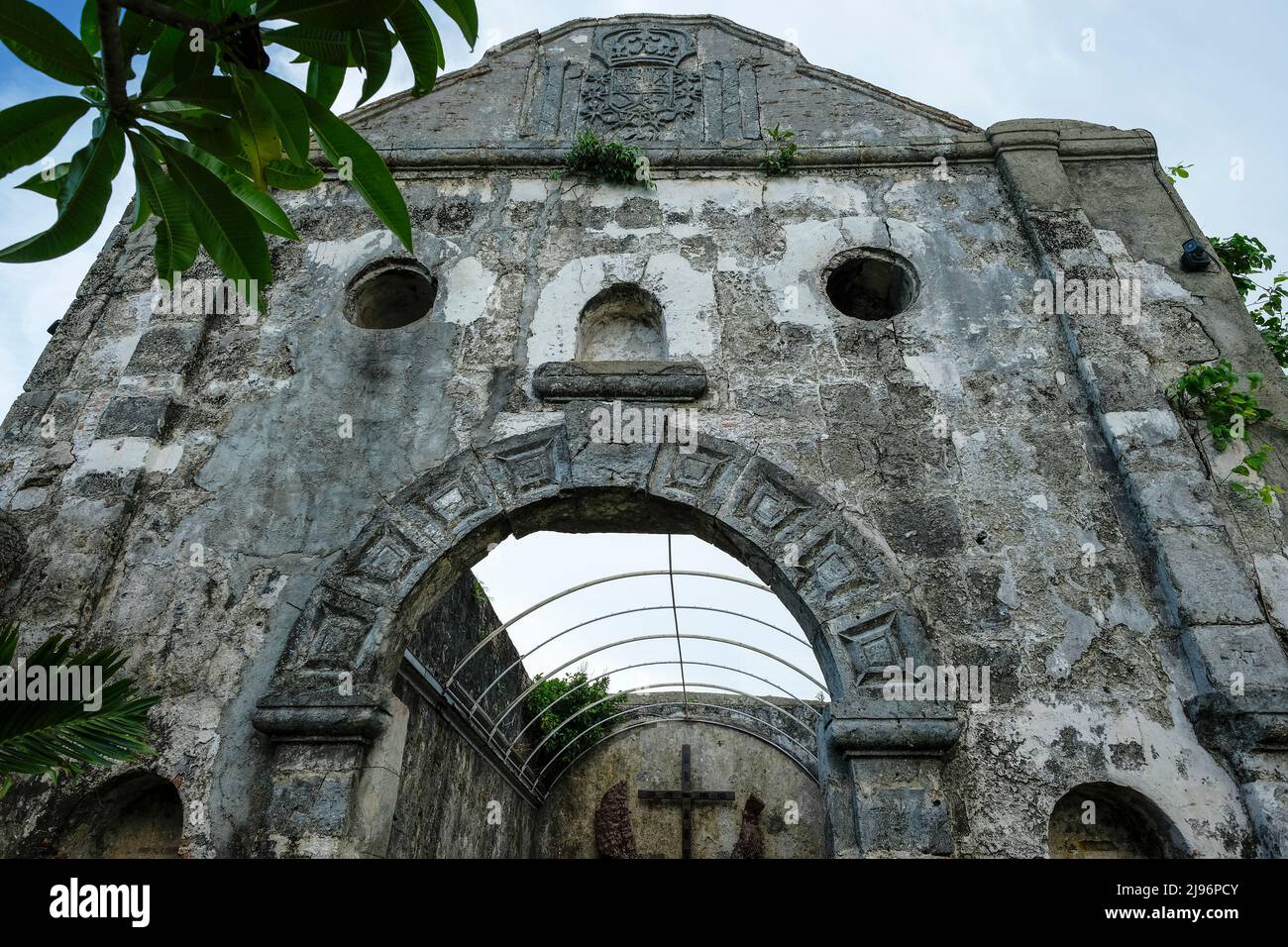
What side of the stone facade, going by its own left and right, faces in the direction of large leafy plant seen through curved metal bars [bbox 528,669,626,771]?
back

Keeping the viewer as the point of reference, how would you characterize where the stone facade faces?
facing the viewer

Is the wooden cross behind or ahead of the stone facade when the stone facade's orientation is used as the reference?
behind

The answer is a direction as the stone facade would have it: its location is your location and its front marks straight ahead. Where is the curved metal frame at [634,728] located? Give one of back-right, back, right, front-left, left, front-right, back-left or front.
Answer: back

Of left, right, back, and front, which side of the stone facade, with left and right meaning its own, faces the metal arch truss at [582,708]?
back
